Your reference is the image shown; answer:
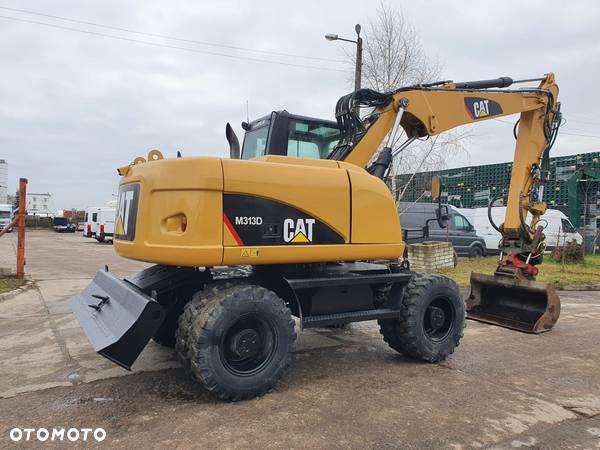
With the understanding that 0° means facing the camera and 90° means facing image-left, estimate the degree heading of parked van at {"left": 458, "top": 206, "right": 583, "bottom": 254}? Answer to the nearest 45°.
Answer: approximately 270°

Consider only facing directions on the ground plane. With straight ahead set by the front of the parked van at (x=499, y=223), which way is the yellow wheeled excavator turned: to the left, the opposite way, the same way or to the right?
to the left

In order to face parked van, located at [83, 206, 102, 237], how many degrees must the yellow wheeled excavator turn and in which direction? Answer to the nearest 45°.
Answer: approximately 90° to its left

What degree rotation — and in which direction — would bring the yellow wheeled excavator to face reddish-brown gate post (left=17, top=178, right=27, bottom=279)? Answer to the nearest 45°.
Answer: approximately 90° to its left

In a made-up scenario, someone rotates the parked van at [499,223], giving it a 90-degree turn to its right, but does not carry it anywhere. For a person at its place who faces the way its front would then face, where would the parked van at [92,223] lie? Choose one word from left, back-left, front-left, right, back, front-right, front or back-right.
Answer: right

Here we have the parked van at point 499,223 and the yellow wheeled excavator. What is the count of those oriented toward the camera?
0

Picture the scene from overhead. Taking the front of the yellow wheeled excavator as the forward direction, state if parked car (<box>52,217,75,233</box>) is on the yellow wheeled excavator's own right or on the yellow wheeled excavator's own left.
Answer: on the yellow wheeled excavator's own left

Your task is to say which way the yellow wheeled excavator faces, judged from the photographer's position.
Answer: facing away from the viewer and to the right of the viewer

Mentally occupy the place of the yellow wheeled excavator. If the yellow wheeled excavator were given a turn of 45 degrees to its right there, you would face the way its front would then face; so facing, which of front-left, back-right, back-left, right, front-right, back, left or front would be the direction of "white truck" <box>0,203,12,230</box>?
back-left

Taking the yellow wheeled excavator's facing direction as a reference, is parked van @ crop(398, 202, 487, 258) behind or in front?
in front

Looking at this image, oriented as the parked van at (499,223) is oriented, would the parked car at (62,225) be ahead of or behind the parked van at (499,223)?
behind

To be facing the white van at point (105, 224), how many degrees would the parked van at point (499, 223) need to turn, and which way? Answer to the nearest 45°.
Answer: approximately 180°
